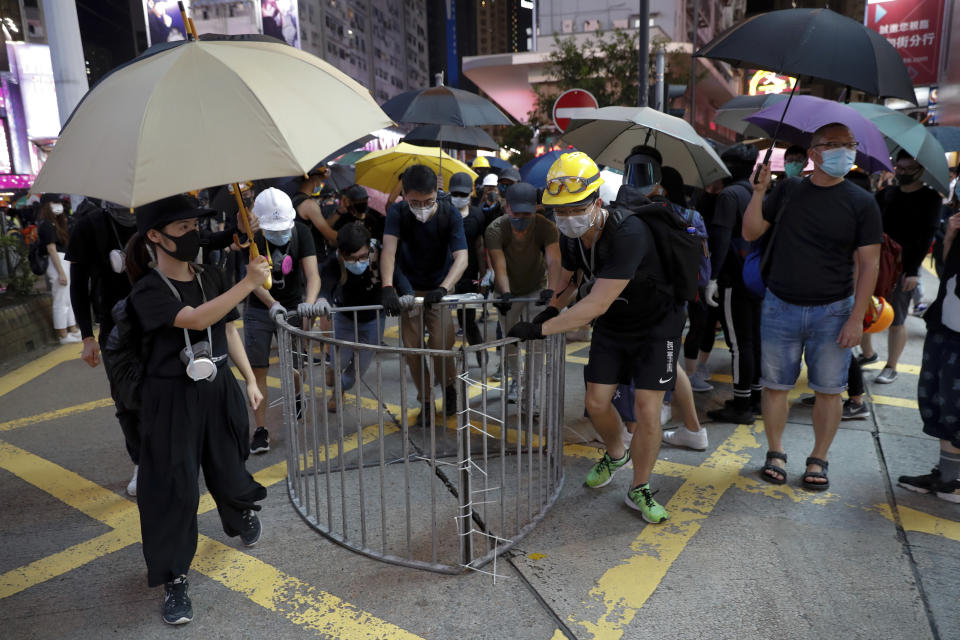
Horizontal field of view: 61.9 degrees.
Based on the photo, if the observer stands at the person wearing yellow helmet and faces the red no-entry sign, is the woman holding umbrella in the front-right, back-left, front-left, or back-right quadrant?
back-left

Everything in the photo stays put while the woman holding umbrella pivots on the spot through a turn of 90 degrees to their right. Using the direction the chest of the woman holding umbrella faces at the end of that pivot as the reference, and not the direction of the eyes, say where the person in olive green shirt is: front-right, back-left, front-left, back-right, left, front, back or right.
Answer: back

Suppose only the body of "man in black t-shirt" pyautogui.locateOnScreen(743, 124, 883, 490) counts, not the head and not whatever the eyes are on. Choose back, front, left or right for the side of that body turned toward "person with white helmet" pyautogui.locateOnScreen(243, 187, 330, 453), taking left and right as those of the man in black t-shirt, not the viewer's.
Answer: right

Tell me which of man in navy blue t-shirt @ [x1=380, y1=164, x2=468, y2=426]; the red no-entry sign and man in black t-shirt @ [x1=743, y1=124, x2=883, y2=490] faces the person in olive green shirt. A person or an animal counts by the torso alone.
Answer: the red no-entry sign

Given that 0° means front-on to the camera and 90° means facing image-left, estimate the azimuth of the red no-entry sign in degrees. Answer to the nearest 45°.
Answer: approximately 0°

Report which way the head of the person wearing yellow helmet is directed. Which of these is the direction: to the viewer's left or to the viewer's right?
to the viewer's left

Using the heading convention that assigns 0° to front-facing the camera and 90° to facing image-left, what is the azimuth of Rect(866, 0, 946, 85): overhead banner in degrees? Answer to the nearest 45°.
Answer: approximately 45°

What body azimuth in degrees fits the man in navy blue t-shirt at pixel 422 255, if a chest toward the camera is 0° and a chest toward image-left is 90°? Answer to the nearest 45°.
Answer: approximately 0°

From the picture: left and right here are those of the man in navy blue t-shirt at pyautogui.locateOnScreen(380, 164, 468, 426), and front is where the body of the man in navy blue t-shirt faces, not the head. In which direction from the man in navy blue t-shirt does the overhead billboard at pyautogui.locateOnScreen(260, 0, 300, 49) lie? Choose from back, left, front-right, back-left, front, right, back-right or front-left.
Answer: back

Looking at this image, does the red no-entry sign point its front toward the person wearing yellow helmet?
yes
